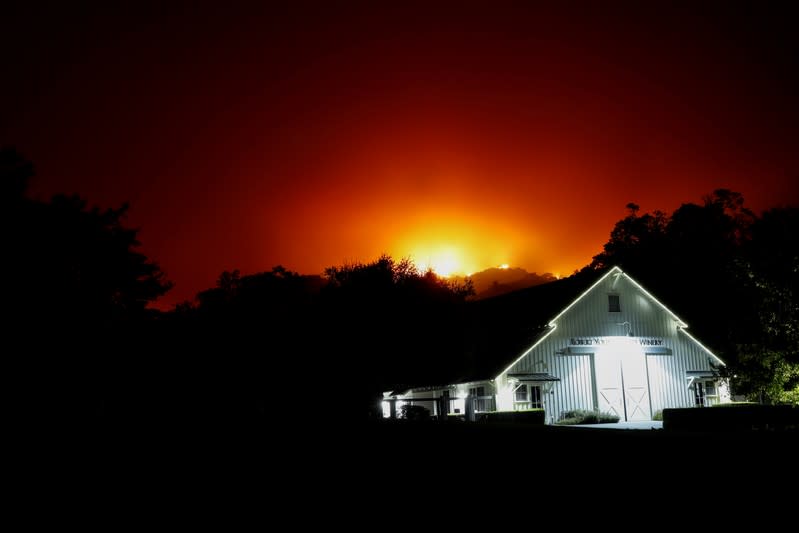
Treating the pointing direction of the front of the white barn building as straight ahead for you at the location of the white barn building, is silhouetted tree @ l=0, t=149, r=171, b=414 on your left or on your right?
on your right

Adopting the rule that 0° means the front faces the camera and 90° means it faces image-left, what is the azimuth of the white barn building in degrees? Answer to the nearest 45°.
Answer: approximately 0°
